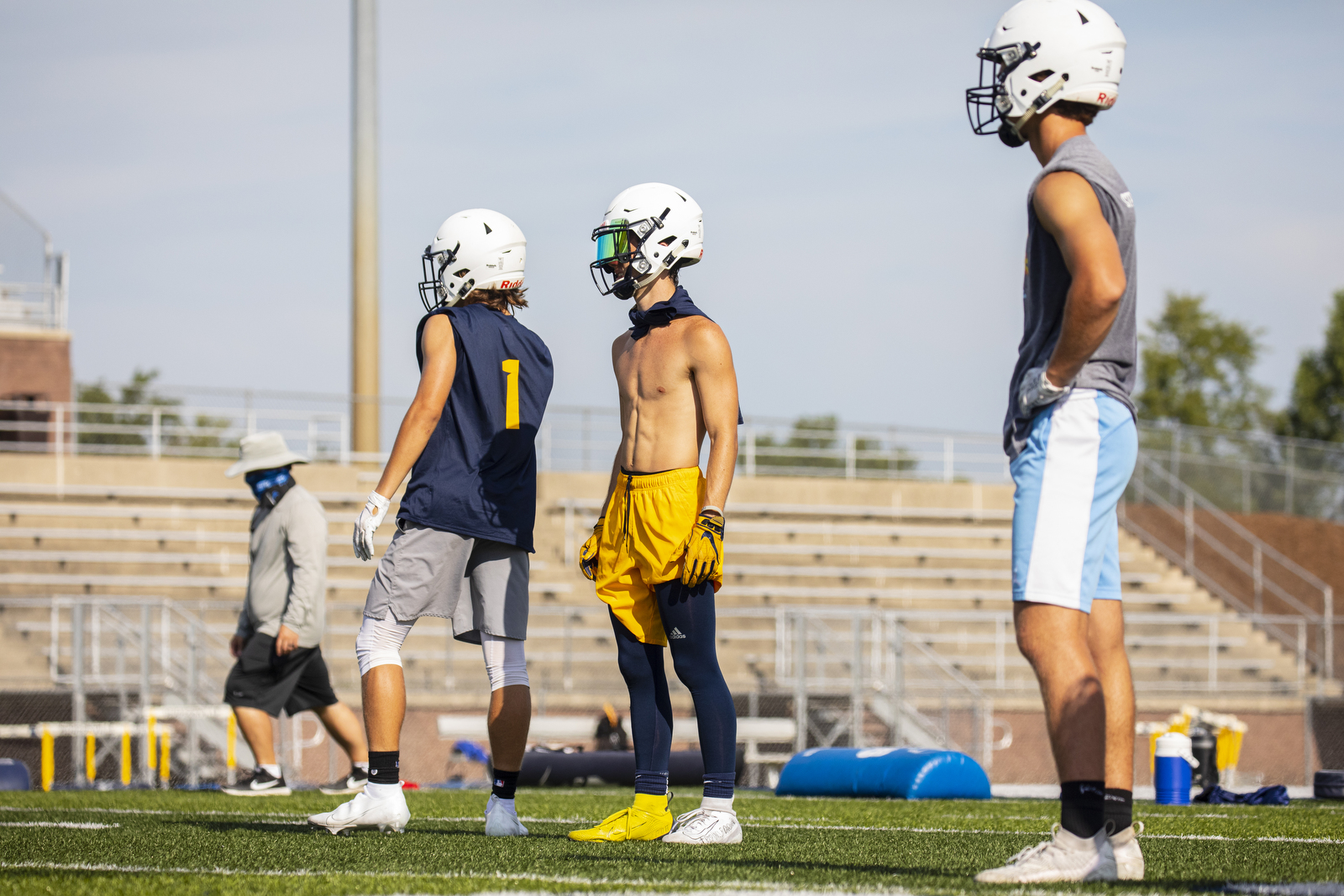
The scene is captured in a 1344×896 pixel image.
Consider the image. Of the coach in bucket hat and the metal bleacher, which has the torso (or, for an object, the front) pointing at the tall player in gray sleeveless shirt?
the metal bleacher

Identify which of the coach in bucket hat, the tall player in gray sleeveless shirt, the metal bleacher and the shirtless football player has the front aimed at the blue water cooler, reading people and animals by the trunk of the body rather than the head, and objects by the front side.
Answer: the metal bleacher

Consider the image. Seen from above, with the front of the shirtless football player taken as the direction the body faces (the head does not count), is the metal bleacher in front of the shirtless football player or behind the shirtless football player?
behind

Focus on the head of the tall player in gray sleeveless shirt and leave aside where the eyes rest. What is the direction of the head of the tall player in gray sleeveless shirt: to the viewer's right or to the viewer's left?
to the viewer's left

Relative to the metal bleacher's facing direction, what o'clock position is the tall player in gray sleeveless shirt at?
The tall player in gray sleeveless shirt is roughly at 12 o'clock from the metal bleacher.

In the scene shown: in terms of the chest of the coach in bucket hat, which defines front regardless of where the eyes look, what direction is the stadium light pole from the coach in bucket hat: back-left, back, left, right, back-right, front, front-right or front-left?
right

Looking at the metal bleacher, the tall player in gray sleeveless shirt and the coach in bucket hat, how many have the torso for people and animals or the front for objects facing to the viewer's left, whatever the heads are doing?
2

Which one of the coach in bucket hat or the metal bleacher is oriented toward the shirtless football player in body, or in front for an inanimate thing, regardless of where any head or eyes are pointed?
the metal bleacher

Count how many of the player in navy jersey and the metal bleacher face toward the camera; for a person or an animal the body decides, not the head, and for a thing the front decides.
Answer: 1

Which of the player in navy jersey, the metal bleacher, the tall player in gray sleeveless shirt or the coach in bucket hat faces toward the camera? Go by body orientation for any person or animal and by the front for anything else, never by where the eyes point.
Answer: the metal bleacher

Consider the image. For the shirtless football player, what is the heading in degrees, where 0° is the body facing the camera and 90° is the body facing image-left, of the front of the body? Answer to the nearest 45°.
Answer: approximately 45°

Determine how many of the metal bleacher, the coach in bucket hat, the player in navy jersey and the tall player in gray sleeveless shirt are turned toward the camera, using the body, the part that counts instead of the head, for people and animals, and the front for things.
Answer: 1

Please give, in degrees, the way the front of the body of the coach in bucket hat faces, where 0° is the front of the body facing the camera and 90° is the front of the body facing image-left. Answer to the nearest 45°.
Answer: approximately 90°

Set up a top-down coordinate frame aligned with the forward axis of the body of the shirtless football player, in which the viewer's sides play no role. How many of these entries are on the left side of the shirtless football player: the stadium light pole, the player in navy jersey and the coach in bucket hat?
0

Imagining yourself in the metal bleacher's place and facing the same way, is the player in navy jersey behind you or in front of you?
in front

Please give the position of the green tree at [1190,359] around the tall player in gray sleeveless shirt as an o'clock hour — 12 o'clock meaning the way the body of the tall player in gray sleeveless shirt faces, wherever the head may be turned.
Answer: The green tree is roughly at 3 o'clock from the tall player in gray sleeveless shirt.
